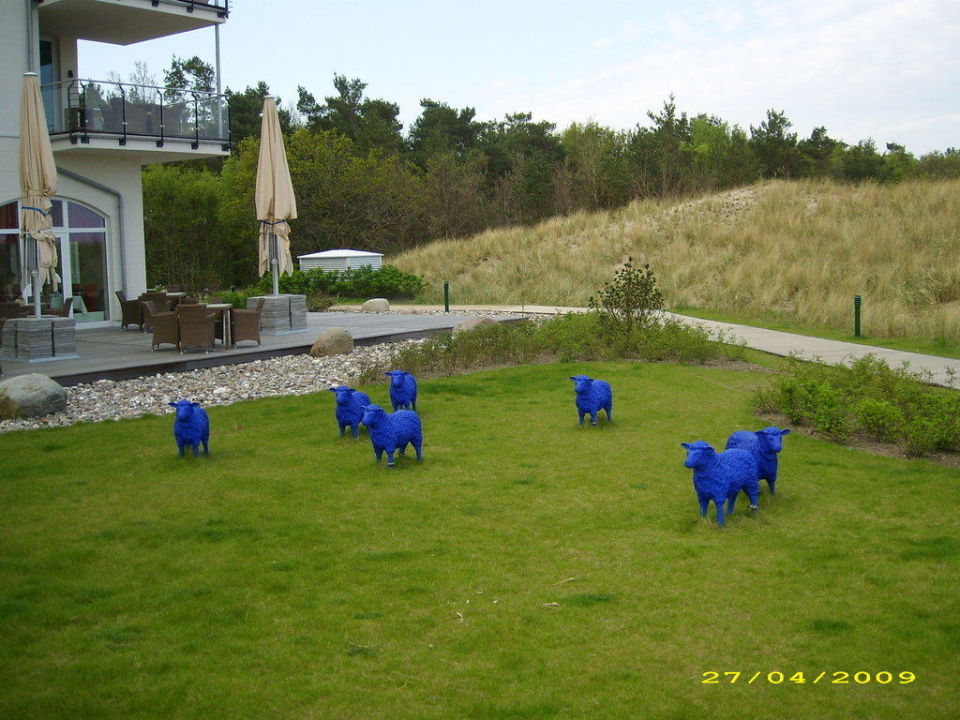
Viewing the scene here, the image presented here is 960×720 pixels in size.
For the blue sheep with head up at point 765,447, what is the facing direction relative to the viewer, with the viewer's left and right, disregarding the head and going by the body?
facing the viewer and to the right of the viewer

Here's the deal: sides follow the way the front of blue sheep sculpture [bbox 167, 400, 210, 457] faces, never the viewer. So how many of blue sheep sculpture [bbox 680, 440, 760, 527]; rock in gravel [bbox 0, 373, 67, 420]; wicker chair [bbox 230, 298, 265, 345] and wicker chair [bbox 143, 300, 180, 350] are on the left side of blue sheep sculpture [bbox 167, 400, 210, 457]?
1

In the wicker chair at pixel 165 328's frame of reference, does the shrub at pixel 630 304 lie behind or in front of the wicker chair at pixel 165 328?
in front

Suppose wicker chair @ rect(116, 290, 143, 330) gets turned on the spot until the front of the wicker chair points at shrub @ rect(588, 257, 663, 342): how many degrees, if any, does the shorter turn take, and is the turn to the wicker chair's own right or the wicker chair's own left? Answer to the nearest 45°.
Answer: approximately 45° to the wicker chair's own right

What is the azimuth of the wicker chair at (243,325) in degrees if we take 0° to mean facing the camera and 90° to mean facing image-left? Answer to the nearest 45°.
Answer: approximately 90°

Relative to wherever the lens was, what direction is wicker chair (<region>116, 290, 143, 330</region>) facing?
facing to the right of the viewer

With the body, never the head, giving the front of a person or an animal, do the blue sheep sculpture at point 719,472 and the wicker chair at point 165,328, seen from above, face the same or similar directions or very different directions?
very different directions

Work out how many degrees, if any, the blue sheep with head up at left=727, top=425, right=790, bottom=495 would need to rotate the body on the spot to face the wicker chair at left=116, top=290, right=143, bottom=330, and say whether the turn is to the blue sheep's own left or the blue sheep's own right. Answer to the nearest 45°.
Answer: approximately 180°

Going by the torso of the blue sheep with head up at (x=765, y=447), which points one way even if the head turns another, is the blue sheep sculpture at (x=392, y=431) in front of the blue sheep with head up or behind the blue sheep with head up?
behind

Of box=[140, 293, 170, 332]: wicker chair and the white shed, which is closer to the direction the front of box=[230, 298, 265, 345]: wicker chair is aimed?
the wicker chair

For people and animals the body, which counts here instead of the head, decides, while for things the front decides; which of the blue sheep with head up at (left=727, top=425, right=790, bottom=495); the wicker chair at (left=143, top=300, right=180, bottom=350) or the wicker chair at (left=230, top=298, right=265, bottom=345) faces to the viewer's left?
the wicker chair at (left=230, top=298, right=265, bottom=345)

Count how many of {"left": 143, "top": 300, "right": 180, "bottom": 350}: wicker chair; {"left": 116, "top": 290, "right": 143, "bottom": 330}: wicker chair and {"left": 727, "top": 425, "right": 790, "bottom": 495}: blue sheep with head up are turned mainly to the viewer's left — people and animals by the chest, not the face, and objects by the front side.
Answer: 0
